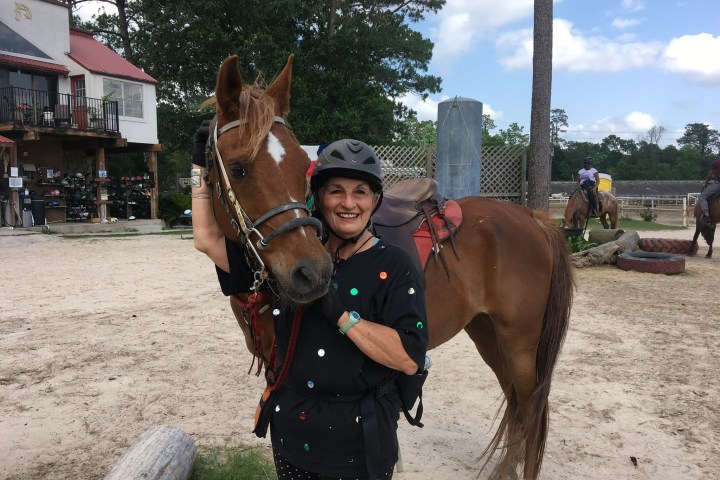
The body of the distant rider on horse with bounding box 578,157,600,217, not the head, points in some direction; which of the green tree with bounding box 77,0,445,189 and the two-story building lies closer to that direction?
the two-story building

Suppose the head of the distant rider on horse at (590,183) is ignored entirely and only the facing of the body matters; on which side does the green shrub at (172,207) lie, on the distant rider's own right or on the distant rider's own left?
on the distant rider's own right

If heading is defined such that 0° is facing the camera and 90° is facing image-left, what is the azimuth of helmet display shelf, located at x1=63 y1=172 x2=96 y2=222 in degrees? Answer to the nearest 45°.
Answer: approximately 0°

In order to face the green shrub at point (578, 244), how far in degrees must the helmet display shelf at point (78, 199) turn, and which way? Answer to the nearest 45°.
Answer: approximately 45° to its left

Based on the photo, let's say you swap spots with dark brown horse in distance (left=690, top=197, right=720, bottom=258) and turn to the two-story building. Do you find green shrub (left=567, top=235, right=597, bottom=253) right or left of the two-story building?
left

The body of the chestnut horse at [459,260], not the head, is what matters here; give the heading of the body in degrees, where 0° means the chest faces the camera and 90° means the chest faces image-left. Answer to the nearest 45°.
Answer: approximately 45°

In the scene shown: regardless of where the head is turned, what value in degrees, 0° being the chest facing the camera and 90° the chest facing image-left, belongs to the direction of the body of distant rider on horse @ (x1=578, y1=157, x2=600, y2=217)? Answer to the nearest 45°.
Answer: approximately 45°

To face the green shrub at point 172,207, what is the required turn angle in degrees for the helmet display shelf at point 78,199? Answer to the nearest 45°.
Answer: approximately 90° to its left

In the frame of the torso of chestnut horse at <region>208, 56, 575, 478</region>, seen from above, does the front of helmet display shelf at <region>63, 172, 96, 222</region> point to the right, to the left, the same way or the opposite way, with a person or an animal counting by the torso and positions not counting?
to the left
